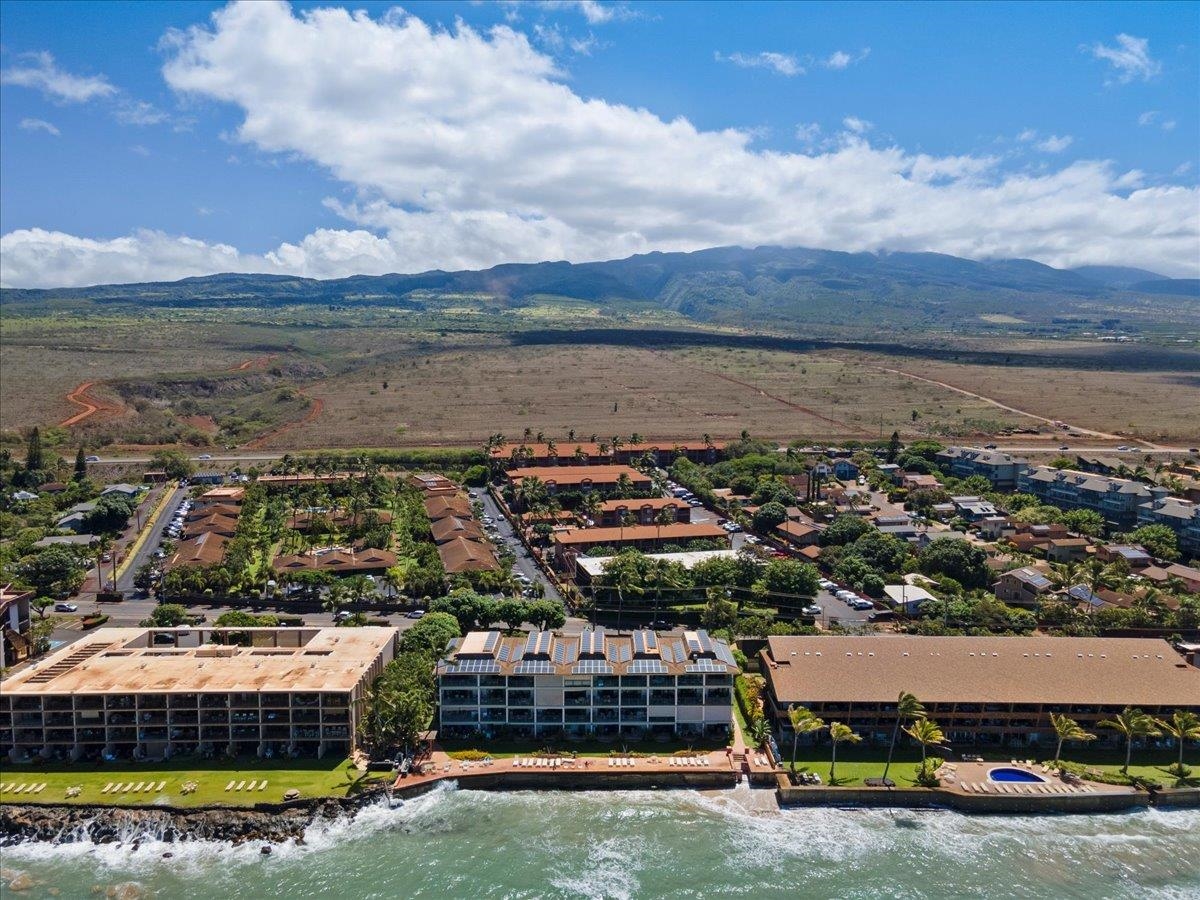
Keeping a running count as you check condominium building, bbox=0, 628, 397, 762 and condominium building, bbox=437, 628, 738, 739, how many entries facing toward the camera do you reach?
2

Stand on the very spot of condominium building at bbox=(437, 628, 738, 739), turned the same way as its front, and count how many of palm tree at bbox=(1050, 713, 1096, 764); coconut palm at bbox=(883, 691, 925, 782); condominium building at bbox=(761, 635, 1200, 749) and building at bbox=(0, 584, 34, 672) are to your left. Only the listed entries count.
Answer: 3

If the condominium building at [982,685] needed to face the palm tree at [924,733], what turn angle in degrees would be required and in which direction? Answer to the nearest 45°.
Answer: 0° — it already faces it

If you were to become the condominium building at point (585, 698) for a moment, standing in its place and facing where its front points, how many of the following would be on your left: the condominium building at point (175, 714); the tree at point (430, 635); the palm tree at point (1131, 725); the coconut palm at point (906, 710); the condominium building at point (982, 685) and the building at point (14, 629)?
3

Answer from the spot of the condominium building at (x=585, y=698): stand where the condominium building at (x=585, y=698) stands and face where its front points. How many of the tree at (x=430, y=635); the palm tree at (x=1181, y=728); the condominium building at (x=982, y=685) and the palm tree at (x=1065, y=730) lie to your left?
3

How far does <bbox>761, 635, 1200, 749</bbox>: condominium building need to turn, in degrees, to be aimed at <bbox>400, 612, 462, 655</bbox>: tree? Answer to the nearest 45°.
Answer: approximately 90° to its right

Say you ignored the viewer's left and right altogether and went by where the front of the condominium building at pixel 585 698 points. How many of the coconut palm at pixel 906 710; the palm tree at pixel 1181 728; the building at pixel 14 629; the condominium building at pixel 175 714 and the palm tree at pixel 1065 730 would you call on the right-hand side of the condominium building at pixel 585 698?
2

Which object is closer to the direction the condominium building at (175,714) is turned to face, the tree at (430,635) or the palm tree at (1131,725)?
the palm tree

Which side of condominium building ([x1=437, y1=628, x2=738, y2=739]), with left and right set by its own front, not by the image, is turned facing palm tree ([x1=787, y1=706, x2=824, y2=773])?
left

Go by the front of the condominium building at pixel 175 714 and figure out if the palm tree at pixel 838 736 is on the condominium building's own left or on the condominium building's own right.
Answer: on the condominium building's own left
